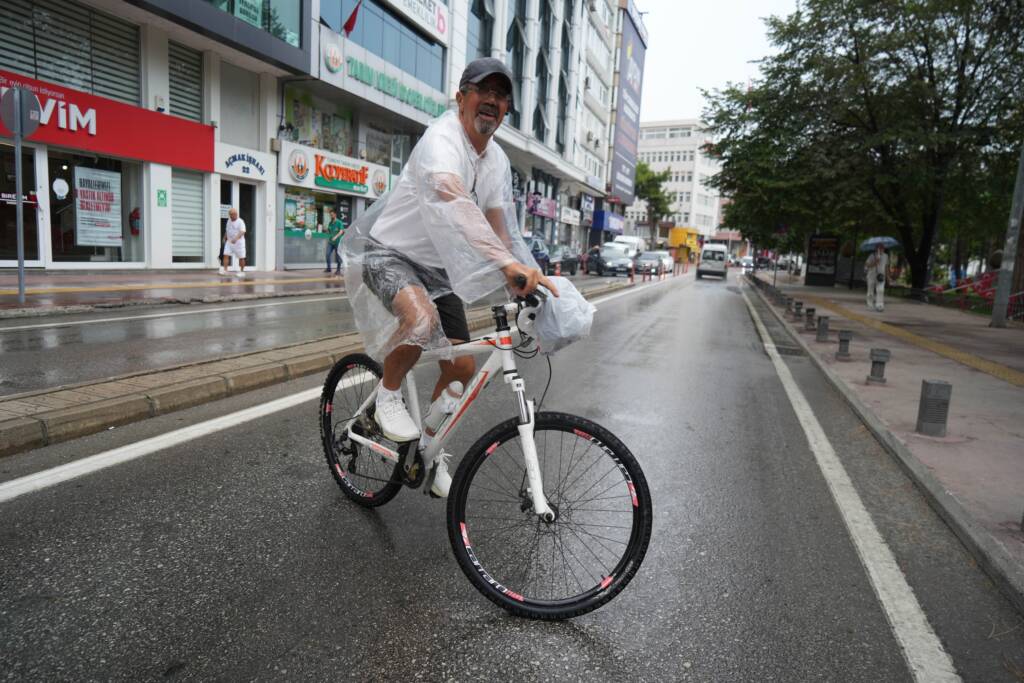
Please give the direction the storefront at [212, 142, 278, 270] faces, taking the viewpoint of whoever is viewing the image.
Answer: facing the viewer and to the right of the viewer

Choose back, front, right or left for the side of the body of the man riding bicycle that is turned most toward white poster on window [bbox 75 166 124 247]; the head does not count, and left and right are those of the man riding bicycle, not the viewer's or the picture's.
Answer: back

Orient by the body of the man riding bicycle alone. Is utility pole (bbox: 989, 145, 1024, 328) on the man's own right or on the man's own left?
on the man's own left

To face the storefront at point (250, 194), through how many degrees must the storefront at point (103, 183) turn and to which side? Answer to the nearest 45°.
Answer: approximately 90° to its left

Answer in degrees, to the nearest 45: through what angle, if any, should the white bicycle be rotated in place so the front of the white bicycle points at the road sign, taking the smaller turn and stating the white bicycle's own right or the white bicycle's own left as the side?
approximately 180°

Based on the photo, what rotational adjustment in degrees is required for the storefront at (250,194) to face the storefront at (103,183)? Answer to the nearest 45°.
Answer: approximately 90° to its right

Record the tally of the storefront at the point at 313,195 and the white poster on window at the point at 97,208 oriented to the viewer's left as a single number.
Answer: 0

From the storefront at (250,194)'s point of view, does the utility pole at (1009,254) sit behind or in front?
in front

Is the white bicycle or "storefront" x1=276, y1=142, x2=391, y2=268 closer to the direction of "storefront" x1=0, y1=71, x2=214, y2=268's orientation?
the white bicycle

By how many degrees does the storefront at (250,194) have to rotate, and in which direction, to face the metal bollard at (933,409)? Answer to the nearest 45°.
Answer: approximately 45° to its right
